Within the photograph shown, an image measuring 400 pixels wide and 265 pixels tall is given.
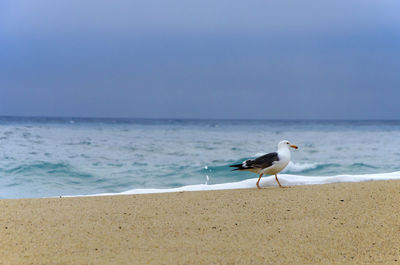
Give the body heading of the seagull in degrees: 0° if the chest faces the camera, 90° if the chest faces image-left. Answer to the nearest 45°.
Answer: approximately 270°
